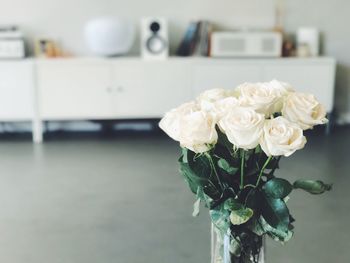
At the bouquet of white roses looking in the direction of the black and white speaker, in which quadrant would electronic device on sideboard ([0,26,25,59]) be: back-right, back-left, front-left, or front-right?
front-left

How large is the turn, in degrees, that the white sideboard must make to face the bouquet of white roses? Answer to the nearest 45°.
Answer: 0° — it already faces it

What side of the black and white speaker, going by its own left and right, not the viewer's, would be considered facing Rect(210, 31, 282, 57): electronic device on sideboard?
left

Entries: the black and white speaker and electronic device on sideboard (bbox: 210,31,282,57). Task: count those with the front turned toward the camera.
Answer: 2

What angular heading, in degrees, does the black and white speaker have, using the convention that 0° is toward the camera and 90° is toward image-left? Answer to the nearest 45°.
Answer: approximately 0°

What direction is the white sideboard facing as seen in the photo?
toward the camera

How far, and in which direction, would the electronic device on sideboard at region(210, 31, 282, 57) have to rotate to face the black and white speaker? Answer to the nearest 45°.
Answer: approximately 90° to its right

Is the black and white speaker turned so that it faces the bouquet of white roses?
yes

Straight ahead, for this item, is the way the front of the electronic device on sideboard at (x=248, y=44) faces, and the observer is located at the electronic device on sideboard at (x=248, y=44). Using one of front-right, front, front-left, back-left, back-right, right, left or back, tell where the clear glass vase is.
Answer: front

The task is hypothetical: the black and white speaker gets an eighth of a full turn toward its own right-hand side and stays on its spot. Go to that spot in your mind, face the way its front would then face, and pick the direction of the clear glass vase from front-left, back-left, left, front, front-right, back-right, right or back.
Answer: front-left

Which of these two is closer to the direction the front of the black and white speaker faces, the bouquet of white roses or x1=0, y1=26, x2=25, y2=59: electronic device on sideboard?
the bouquet of white roses

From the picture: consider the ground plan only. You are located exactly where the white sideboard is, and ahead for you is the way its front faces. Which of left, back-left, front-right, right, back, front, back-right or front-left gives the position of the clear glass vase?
front

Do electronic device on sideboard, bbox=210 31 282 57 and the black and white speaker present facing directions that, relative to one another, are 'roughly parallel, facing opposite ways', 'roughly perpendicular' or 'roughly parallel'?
roughly parallel

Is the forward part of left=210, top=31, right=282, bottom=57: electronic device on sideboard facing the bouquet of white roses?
yes

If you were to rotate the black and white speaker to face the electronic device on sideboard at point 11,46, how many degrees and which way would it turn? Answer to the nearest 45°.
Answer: approximately 90° to its right
